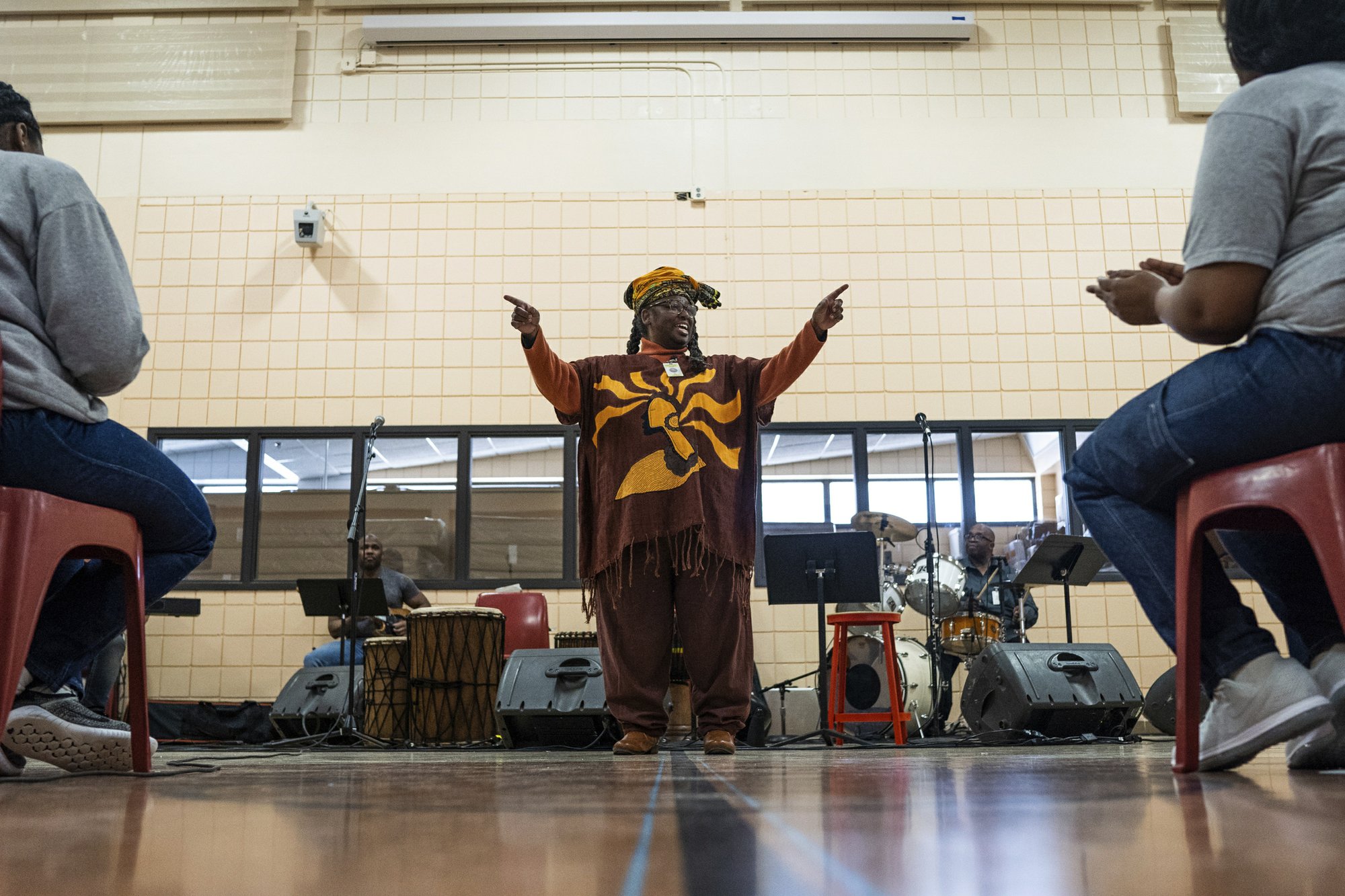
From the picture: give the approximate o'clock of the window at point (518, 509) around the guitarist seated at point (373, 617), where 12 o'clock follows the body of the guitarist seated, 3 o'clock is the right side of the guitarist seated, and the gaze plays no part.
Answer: The window is roughly at 8 o'clock from the guitarist seated.

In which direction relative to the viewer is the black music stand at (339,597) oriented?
away from the camera

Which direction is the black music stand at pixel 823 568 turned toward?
away from the camera

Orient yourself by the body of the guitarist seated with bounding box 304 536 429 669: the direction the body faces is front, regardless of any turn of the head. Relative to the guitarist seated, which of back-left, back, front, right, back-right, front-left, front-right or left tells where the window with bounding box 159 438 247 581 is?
back-right

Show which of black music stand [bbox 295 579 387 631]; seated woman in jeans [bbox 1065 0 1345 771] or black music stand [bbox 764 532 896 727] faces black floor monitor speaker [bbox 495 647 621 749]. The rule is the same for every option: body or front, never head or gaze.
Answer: the seated woman in jeans

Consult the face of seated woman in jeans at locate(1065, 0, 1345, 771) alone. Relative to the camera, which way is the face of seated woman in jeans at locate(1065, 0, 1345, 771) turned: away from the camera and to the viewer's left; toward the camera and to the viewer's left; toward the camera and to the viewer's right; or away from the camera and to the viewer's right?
away from the camera and to the viewer's left

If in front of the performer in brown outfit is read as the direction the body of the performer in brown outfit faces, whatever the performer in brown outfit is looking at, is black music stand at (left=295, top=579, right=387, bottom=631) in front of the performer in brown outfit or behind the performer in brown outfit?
behind

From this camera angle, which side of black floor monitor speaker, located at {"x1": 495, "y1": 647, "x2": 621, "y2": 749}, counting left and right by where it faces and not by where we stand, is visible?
back

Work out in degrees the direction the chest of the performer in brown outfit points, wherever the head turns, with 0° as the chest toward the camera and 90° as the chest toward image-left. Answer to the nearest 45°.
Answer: approximately 0°

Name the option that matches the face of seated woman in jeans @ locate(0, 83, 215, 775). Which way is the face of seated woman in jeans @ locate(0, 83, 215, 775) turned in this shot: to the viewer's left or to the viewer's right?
to the viewer's right

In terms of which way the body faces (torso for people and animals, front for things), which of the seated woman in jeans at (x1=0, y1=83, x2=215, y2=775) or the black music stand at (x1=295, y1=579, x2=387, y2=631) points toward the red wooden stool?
the seated woman in jeans

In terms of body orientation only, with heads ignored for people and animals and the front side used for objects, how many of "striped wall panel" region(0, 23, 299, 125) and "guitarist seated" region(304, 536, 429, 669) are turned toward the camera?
2
